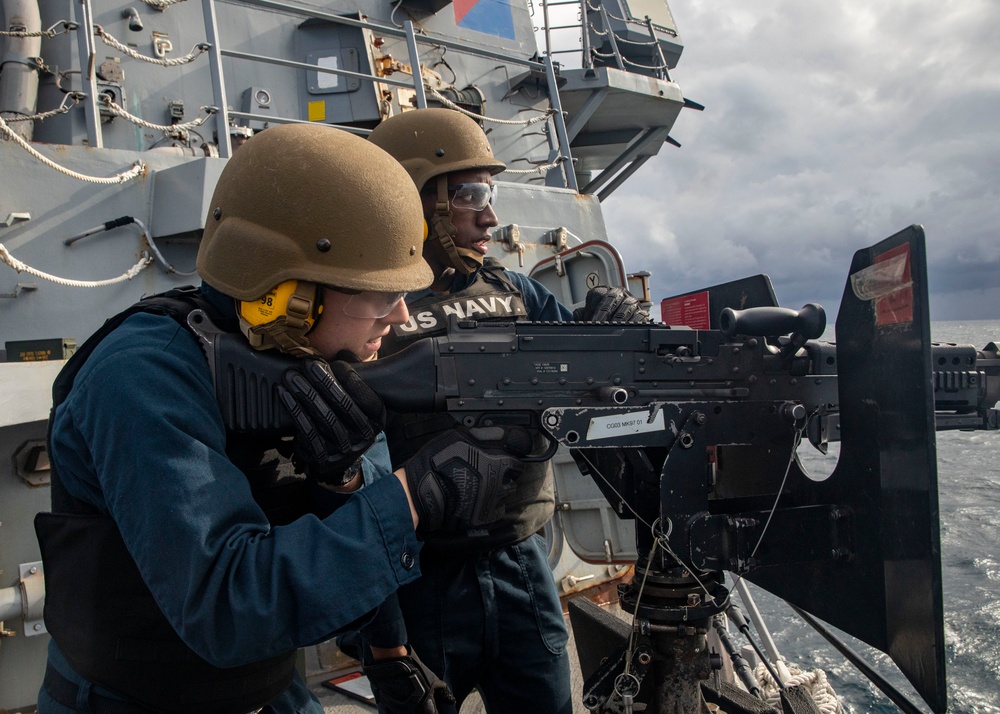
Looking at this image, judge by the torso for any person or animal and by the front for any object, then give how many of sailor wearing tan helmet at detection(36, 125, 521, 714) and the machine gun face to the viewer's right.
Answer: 2

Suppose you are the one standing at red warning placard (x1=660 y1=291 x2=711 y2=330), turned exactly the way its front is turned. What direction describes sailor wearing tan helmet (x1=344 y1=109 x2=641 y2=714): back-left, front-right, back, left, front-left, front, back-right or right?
front

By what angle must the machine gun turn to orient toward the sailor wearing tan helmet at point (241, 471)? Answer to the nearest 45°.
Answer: approximately 135° to its right

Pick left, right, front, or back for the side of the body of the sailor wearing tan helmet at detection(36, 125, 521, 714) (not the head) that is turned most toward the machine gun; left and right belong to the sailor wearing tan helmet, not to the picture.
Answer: front

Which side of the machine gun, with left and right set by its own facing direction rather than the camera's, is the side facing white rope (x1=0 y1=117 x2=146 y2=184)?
back

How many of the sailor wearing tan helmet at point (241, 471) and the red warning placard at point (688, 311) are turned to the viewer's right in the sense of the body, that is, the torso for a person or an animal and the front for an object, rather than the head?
1

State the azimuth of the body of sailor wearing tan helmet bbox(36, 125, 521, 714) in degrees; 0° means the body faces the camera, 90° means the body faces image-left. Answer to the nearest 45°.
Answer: approximately 270°

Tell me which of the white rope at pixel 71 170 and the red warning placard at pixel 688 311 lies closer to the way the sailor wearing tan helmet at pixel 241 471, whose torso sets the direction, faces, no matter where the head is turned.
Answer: the red warning placard

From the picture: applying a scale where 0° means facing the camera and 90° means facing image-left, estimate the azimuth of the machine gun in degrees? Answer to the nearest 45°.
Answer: approximately 270°

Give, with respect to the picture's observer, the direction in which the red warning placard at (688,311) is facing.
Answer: facing the viewer and to the left of the viewer
